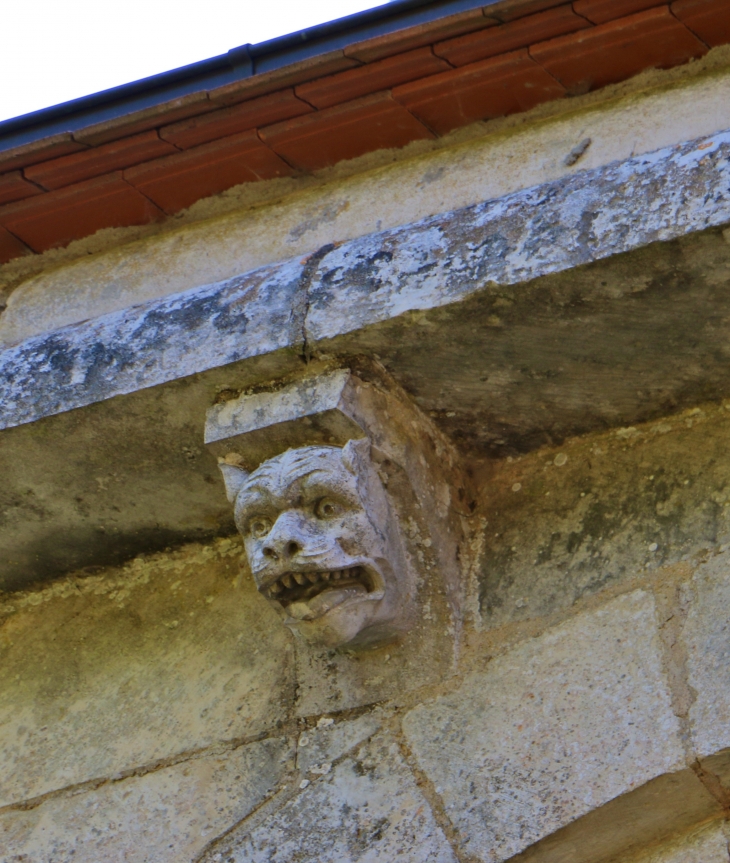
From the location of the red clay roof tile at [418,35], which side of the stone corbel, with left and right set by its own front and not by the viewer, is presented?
left

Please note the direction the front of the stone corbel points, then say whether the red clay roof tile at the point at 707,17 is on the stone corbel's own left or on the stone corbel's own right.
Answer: on the stone corbel's own left

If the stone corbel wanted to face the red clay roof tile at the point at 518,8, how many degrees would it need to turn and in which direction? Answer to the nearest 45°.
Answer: approximately 90° to its left

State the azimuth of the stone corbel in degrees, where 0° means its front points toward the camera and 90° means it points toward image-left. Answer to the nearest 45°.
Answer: approximately 45°

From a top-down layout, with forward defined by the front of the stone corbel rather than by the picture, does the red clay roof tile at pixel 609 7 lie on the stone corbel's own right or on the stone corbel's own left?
on the stone corbel's own left
